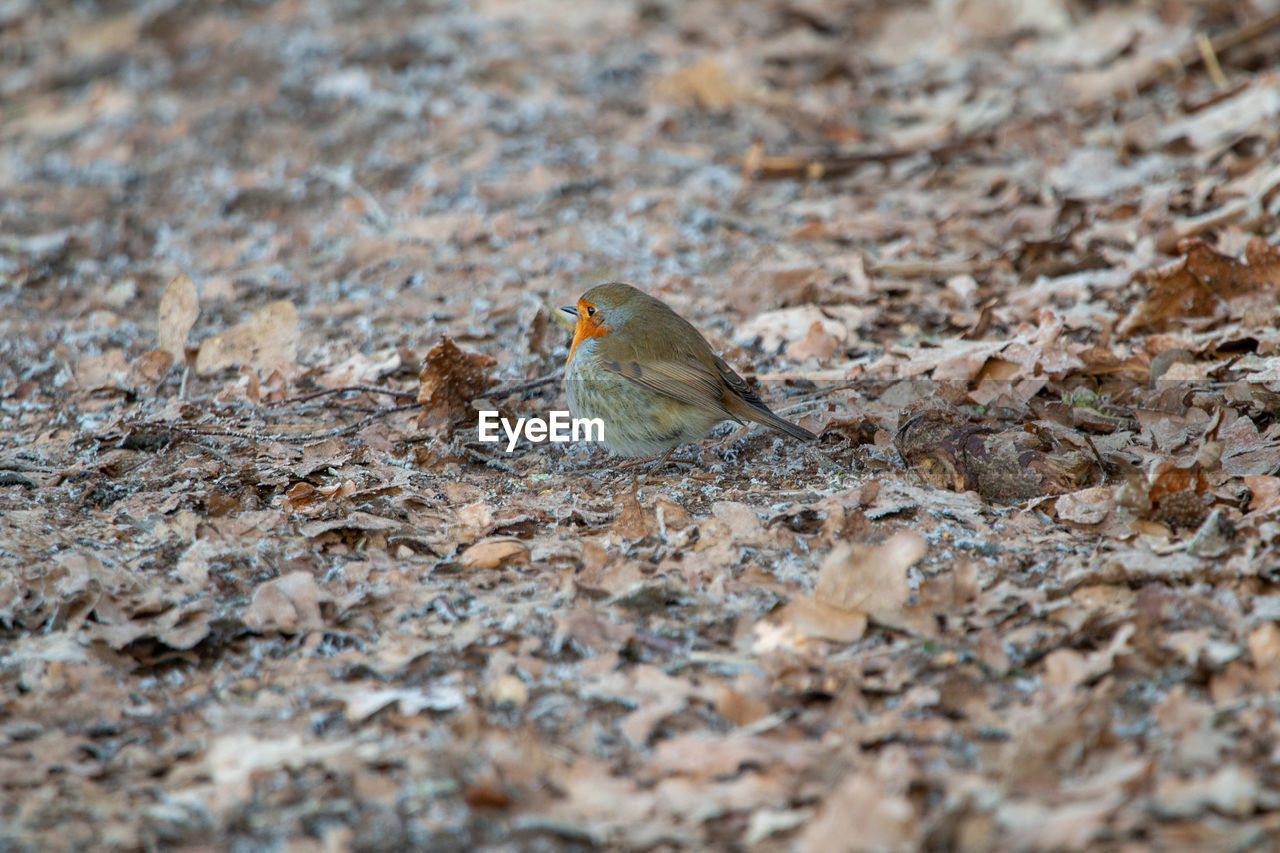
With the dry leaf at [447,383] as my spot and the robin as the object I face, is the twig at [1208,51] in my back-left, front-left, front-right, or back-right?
front-left

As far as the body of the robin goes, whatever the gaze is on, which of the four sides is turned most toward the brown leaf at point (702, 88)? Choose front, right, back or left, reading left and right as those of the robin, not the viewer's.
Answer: right

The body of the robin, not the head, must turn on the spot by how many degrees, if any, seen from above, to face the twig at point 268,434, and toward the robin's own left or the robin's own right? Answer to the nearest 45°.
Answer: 0° — it already faces it

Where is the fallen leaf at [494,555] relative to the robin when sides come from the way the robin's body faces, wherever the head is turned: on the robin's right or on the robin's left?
on the robin's left

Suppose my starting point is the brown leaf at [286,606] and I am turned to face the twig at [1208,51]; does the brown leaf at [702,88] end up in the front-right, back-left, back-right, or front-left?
front-left

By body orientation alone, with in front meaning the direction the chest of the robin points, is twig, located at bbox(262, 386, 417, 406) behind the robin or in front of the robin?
in front

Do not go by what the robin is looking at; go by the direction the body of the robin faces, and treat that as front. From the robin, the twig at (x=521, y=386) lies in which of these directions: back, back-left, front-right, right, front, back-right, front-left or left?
front-right

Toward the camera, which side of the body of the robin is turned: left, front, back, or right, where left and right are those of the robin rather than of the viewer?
left

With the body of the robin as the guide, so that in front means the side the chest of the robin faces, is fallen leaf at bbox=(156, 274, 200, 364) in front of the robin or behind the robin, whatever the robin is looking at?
in front

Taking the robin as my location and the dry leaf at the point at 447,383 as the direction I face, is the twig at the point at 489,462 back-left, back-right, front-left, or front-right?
front-left

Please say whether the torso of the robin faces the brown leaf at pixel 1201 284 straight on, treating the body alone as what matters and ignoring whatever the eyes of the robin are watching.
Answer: no
